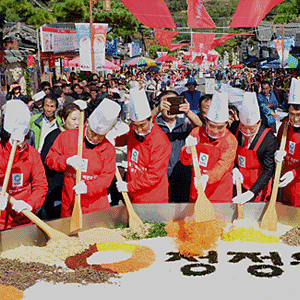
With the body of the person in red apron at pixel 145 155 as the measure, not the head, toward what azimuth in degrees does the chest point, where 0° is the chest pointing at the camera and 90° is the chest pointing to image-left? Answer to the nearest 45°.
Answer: approximately 45°

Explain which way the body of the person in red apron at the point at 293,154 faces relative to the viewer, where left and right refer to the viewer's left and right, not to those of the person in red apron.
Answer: facing the viewer and to the left of the viewer

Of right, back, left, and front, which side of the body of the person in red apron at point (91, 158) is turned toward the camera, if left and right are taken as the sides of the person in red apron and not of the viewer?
front

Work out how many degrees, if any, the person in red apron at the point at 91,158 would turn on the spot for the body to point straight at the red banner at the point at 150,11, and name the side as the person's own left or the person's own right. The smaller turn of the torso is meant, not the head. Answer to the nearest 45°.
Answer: approximately 180°

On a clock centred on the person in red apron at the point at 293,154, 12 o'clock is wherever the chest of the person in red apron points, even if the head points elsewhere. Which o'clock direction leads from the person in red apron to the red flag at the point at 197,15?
The red flag is roughly at 4 o'clock from the person in red apron.

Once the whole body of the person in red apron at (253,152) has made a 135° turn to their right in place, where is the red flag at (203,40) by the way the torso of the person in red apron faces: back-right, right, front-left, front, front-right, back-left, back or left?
front

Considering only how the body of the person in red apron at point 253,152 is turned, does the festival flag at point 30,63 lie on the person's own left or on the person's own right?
on the person's own right

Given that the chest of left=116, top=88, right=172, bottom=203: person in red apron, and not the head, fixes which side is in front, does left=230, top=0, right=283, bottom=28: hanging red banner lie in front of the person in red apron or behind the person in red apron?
behind

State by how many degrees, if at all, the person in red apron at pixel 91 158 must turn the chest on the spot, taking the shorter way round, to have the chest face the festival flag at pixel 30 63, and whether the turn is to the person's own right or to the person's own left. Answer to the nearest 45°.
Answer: approximately 180°

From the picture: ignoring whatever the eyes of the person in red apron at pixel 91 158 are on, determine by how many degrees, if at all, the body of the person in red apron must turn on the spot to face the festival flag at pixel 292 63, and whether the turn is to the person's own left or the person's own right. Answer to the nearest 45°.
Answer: approximately 135° to the person's own left
